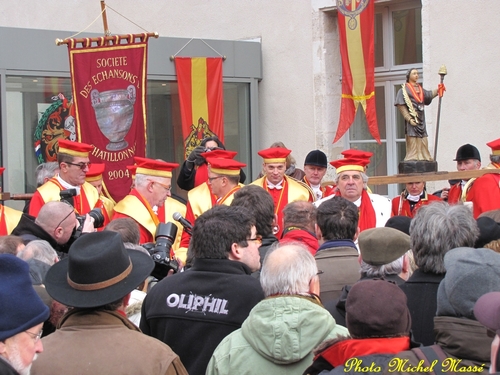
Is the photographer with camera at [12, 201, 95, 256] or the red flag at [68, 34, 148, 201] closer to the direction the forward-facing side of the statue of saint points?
the photographer with camera

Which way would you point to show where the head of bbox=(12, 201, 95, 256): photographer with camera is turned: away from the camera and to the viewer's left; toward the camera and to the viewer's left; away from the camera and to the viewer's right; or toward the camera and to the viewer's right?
away from the camera and to the viewer's right

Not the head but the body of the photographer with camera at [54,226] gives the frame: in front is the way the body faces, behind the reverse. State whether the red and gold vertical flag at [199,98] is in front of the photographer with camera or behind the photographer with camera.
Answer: in front

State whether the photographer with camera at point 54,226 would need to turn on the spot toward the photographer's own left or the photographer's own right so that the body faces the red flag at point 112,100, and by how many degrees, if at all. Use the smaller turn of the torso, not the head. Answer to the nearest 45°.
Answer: approximately 45° to the photographer's own left

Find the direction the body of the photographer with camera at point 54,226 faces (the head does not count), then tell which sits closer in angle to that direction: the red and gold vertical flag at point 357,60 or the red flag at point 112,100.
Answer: the red and gold vertical flag

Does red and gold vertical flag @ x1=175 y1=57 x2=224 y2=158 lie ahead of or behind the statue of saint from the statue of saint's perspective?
behind

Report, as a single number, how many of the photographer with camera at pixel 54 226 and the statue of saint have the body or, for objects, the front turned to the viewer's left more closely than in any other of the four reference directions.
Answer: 0

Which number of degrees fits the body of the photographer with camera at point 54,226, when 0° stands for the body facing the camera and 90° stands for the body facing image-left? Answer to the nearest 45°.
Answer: approximately 225°

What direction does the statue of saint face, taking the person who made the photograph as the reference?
facing the viewer and to the right of the viewer

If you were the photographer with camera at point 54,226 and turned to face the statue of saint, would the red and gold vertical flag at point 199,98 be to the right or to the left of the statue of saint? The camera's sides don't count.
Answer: left

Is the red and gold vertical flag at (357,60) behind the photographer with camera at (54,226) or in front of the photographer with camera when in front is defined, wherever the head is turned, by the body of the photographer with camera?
in front

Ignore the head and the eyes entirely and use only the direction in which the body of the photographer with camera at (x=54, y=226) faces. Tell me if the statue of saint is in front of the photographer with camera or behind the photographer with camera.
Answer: in front

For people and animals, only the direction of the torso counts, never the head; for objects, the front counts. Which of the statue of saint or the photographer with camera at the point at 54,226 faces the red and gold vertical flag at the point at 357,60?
the photographer with camera
